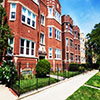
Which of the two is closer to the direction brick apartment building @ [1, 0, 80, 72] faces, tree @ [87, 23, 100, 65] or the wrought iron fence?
the wrought iron fence

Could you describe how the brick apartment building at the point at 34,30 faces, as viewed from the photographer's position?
facing the viewer and to the right of the viewer

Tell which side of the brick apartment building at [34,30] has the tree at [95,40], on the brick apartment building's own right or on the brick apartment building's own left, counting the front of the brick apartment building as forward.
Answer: on the brick apartment building's own left
